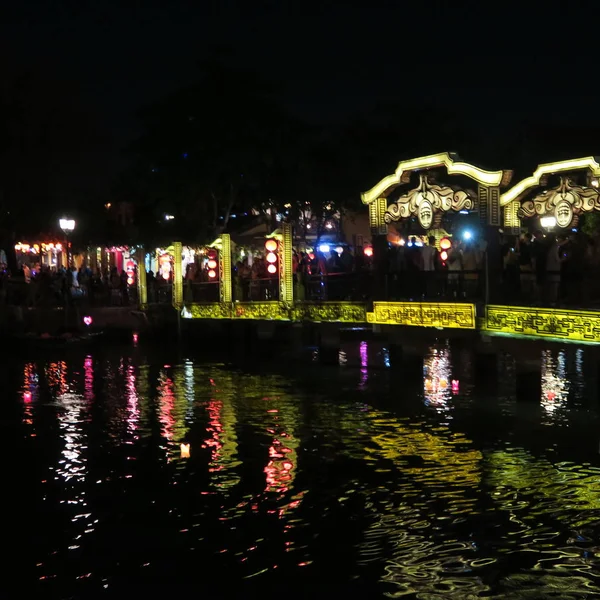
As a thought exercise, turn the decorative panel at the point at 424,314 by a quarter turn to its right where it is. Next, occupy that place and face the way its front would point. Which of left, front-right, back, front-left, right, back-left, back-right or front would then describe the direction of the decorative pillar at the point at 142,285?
front-right

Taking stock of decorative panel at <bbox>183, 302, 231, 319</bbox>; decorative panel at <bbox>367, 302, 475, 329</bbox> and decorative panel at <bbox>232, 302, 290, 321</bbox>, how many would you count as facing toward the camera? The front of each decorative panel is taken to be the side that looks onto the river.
3

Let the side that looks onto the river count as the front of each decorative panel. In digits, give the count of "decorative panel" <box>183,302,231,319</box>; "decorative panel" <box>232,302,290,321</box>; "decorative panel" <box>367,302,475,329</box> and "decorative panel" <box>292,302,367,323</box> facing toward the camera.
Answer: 4

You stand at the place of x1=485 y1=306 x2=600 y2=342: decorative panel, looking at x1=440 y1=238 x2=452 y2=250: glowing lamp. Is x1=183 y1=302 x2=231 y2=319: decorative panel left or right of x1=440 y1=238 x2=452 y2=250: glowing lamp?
left

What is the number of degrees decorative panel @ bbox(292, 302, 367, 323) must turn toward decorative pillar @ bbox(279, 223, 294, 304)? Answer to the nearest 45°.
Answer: approximately 135° to its right

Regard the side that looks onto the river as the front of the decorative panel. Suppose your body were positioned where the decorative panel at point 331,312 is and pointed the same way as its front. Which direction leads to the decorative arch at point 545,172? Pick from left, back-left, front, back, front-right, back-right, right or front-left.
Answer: front-left

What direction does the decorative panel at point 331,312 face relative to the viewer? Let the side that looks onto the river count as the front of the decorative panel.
toward the camera

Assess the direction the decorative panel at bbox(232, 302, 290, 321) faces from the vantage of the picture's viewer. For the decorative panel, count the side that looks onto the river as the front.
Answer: facing the viewer

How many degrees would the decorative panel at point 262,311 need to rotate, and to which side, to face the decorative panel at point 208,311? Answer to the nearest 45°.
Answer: approximately 135° to its right

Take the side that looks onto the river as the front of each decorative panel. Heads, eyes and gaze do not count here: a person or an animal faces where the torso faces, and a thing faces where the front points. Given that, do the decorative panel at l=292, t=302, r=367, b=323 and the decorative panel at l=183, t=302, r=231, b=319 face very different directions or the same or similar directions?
same or similar directions

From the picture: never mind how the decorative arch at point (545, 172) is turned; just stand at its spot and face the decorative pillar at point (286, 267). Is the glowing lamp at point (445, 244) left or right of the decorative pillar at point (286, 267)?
right

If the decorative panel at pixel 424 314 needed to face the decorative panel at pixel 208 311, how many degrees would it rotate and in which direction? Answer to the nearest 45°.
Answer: approximately 135° to its right

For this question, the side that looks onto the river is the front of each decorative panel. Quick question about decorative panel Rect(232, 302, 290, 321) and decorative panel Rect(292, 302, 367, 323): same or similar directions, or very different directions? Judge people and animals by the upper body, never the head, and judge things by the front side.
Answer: same or similar directions

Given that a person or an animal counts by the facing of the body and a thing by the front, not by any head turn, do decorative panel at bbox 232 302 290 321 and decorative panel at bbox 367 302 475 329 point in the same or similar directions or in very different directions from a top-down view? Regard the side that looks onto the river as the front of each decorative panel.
same or similar directions

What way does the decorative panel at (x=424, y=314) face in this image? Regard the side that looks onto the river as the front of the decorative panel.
toward the camera
